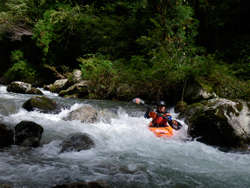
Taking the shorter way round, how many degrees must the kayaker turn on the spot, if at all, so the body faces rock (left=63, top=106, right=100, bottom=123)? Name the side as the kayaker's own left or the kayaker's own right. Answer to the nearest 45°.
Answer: approximately 90° to the kayaker's own right

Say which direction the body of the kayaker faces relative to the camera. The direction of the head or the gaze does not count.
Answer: toward the camera

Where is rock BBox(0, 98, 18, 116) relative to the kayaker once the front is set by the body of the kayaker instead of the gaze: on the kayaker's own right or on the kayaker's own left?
on the kayaker's own right

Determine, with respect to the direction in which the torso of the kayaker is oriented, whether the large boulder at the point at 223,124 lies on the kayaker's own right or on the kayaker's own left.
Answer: on the kayaker's own left

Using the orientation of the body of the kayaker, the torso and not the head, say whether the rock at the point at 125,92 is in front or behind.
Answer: behind

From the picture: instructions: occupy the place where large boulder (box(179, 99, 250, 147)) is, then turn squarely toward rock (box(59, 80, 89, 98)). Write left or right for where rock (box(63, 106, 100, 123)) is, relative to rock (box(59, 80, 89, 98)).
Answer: left

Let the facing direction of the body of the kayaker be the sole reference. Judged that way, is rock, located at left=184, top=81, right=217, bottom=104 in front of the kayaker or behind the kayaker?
behind

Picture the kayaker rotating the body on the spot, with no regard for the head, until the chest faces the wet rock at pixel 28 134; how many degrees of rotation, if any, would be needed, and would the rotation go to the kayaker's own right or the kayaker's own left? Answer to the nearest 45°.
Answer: approximately 45° to the kayaker's own right

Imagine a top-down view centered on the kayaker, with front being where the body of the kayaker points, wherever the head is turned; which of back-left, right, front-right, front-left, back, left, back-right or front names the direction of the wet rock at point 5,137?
front-right
